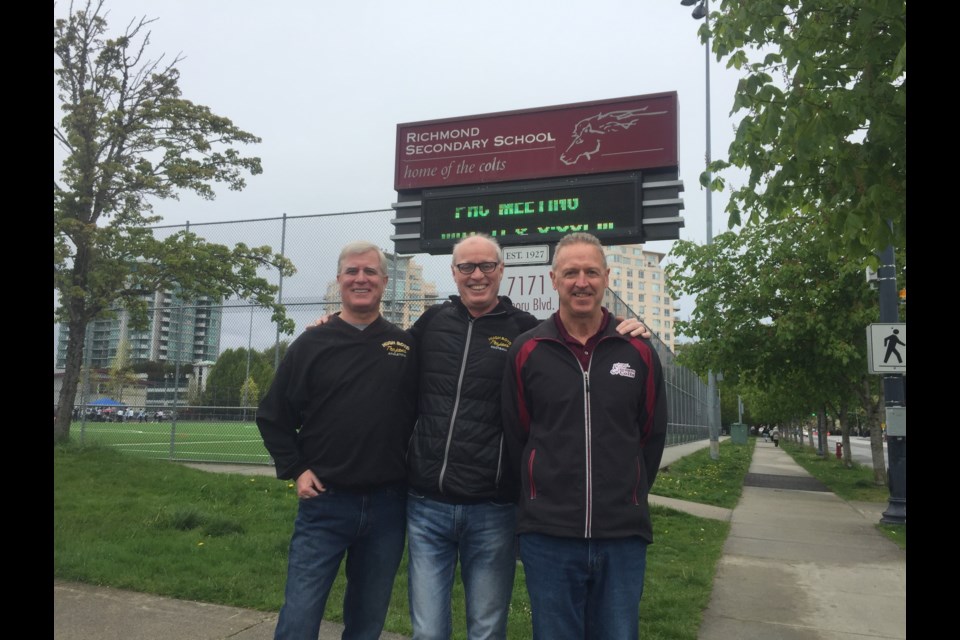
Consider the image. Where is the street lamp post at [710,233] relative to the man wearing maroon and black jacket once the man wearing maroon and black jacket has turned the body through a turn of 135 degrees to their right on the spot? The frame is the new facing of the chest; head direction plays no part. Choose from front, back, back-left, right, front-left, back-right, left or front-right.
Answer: front-right

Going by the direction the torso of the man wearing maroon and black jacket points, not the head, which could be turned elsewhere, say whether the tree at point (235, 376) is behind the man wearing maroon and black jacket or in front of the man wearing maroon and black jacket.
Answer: behind

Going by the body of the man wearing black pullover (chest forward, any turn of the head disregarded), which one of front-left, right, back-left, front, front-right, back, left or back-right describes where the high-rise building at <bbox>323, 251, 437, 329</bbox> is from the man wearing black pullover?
back

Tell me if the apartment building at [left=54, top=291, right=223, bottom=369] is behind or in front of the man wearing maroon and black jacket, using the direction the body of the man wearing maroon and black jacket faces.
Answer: behind

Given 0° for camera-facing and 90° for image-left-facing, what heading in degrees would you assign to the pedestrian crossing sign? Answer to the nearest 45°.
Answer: approximately 0°

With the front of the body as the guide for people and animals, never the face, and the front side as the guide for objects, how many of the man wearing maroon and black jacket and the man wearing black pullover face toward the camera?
2

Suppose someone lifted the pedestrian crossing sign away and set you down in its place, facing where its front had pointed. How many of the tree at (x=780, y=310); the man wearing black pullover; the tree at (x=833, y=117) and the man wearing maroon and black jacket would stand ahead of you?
3

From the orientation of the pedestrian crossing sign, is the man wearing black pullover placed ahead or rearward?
ahead

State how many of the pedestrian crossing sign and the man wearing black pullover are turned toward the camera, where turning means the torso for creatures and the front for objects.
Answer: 2

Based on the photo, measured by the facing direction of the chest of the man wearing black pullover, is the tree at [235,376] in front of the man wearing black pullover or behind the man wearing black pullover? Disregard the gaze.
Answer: behind
